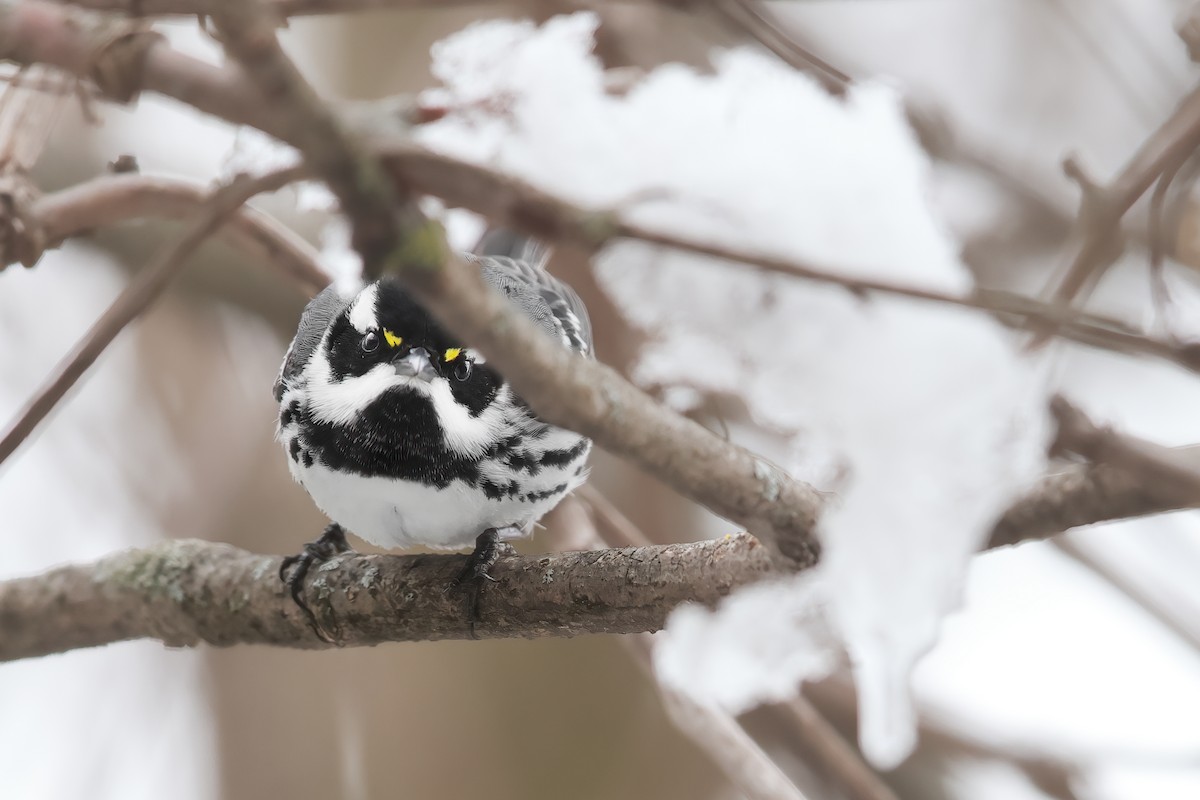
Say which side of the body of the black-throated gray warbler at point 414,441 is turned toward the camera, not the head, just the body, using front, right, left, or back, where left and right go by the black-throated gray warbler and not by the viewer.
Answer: front

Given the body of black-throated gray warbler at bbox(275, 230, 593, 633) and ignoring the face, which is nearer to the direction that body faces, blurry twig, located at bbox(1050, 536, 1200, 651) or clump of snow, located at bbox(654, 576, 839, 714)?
the clump of snow
